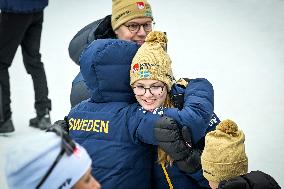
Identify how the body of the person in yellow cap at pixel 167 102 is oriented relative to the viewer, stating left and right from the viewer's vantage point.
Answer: facing the viewer and to the left of the viewer

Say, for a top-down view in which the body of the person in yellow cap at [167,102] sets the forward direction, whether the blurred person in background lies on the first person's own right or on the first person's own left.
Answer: on the first person's own right

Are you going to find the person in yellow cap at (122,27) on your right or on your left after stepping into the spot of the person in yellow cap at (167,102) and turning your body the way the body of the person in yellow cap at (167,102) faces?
on your right

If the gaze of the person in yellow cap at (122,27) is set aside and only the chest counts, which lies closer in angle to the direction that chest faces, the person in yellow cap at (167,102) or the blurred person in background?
the person in yellow cap

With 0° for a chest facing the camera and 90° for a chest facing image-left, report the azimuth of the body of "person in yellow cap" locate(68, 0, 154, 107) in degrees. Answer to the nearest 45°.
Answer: approximately 315°

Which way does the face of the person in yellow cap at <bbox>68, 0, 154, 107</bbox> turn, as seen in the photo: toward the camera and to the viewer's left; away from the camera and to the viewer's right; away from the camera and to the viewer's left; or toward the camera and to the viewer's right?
toward the camera and to the viewer's right

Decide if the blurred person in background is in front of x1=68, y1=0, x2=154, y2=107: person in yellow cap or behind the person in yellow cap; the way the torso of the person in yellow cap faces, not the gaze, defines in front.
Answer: behind

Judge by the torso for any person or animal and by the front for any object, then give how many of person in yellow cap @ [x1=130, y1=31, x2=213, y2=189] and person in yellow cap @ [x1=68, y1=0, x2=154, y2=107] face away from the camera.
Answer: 0
